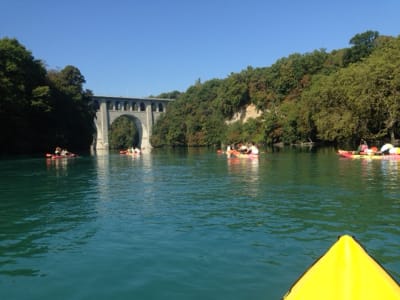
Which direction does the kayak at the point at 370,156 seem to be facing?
to the viewer's left

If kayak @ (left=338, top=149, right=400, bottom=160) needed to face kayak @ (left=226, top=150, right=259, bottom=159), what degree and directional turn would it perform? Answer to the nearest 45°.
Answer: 0° — it already faces it
